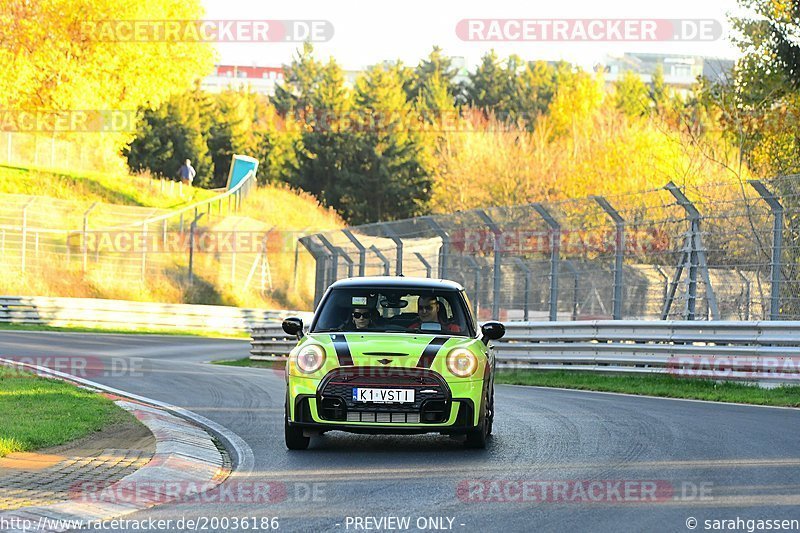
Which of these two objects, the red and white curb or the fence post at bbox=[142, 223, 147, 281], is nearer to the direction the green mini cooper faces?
the red and white curb

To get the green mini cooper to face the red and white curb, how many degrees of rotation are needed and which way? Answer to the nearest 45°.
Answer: approximately 45° to its right

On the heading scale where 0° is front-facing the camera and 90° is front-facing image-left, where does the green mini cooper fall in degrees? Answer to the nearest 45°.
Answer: approximately 0°

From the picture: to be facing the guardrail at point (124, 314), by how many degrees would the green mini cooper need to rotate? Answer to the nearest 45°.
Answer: approximately 180°
